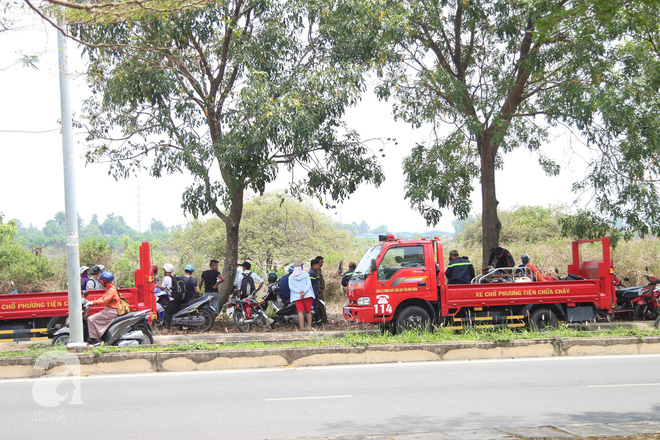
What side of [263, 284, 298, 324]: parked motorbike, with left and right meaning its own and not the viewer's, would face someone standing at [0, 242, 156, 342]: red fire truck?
front

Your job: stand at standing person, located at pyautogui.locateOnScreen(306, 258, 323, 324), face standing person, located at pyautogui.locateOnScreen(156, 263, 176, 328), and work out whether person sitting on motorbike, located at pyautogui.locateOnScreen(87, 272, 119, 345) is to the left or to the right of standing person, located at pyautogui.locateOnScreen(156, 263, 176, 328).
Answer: left

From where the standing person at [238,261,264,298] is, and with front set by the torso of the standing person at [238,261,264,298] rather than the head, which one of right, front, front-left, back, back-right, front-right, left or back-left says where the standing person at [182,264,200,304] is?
left

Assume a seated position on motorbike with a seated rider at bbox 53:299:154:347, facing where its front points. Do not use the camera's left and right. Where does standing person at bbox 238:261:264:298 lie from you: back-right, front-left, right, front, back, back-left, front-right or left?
back-right

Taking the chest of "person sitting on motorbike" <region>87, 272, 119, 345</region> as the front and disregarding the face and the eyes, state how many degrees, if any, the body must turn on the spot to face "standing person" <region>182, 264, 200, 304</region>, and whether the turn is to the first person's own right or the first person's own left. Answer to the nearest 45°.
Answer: approximately 135° to the first person's own right

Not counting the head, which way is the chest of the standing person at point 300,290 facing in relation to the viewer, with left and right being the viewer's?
facing away from the viewer

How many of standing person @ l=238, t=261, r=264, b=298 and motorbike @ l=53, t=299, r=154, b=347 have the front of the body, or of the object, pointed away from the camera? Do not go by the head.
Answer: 1

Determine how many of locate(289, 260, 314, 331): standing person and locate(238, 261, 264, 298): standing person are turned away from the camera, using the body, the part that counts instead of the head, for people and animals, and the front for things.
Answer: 2

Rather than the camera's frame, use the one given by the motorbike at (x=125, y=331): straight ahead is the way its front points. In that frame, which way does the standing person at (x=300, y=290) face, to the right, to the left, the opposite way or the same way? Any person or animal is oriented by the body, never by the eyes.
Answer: to the right

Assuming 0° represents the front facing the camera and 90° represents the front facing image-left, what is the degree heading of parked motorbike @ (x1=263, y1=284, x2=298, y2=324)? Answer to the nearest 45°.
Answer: approximately 45°

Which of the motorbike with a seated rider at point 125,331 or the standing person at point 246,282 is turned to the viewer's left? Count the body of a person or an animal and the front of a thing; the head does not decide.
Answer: the motorbike with a seated rider

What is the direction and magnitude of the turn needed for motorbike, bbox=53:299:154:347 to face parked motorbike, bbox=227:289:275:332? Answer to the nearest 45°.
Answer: approximately 135° to its right

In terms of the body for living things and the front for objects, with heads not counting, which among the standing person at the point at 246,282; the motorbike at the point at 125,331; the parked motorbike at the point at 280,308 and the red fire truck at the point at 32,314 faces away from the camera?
the standing person
